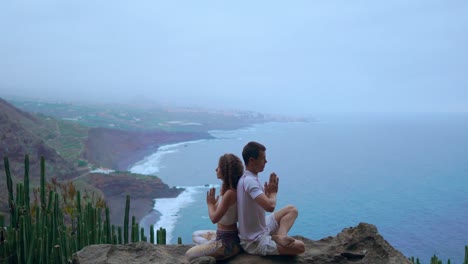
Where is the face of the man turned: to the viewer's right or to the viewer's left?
to the viewer's right

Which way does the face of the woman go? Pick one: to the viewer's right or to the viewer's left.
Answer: to the viewer's left

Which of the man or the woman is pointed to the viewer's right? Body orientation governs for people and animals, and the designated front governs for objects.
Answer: the man

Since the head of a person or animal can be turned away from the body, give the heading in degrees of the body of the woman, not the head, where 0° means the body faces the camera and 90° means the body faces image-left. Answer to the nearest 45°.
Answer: approximately 90°

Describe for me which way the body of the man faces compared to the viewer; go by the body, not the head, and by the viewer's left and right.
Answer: facing to the right of the viewer

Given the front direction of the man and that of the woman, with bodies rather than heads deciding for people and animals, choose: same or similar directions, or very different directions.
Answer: very different directions

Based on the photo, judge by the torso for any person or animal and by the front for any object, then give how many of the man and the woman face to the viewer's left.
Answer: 1
